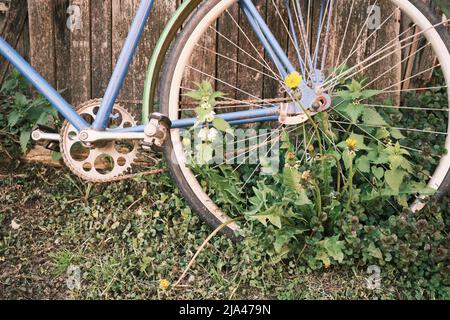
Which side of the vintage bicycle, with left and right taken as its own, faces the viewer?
left

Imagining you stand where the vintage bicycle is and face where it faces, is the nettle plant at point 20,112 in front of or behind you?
in front
